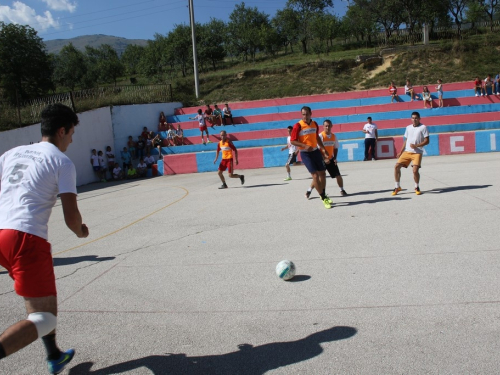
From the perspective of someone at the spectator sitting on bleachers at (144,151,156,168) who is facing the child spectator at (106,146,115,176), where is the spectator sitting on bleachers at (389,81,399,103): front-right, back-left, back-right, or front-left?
back-right

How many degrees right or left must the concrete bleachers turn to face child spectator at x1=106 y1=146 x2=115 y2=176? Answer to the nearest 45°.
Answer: approximately 90° to its right

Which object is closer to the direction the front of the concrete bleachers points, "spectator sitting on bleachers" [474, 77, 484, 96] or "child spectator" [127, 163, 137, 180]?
the child spectator

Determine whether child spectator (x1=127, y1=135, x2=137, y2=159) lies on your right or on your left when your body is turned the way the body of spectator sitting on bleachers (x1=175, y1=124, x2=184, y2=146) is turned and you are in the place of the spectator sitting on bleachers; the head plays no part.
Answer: on your right

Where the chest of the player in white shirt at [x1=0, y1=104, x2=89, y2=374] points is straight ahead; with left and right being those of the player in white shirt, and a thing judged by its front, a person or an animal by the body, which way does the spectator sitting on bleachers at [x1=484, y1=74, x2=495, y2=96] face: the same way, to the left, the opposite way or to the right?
the opposite way

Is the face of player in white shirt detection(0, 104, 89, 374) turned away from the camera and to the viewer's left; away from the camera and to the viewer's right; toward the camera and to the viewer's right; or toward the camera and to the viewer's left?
away from the camera and to the viewer's right

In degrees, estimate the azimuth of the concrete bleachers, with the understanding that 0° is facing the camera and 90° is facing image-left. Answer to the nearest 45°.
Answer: approximately 0°

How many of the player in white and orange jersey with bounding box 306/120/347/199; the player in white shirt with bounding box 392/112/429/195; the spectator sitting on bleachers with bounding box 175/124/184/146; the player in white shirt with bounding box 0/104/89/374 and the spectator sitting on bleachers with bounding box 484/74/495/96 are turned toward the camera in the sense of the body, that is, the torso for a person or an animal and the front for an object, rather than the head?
4
